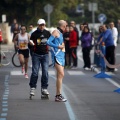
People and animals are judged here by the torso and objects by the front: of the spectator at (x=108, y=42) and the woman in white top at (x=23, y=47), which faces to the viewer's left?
the spectator

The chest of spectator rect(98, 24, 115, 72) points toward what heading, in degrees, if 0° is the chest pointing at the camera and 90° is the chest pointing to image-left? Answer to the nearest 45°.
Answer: approximately 90°

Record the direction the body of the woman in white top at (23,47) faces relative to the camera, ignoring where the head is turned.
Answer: toward the camera

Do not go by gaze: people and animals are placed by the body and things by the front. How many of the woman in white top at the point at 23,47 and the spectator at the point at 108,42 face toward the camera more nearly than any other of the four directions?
1

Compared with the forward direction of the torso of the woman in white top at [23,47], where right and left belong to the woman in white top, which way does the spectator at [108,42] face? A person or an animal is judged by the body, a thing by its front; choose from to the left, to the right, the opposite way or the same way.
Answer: to the right

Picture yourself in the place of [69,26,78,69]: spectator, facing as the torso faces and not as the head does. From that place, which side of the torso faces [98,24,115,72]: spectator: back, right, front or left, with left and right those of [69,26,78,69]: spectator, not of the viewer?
left
